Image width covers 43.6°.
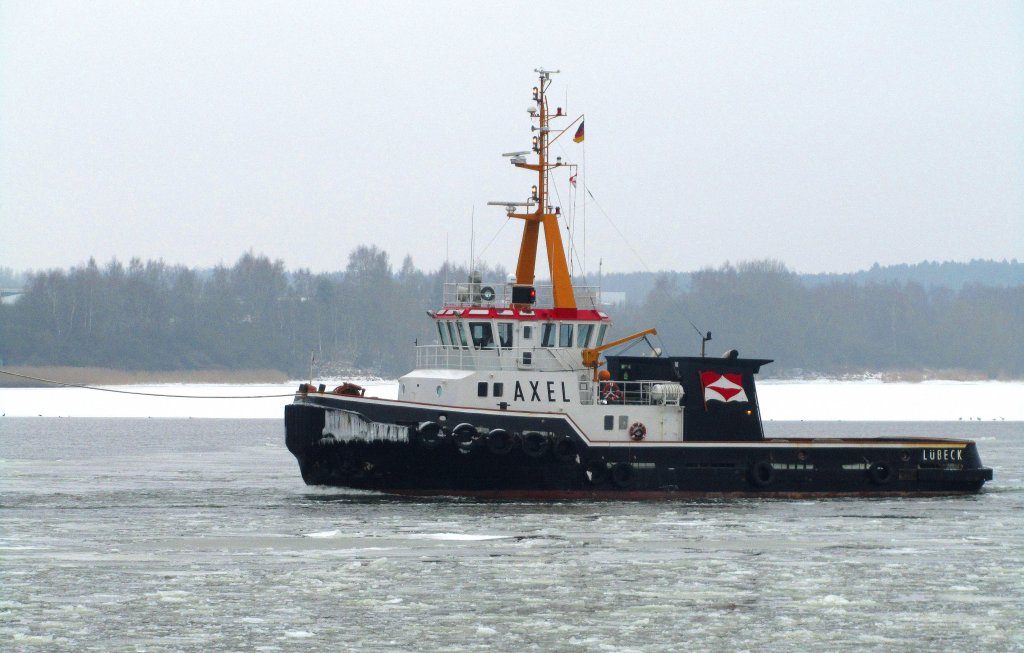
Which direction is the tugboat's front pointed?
to the viewer's left
